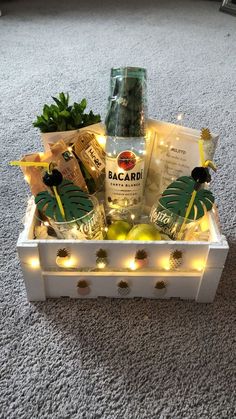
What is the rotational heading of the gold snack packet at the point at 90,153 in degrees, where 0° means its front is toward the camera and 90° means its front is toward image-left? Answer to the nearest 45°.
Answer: approximately 0°
